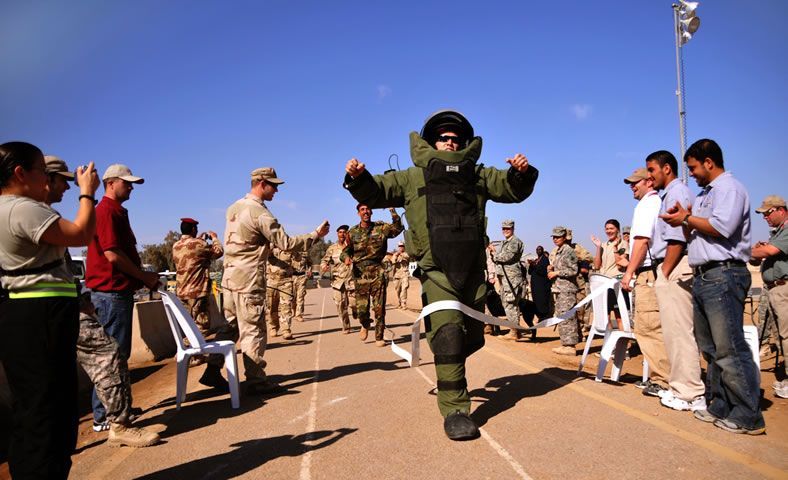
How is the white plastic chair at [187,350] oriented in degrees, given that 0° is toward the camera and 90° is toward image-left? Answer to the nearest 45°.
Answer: approximately 270°

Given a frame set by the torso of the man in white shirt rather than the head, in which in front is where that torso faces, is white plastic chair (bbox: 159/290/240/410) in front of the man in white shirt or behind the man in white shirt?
in front

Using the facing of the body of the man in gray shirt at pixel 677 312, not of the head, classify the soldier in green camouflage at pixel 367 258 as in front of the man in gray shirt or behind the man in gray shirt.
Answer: in front

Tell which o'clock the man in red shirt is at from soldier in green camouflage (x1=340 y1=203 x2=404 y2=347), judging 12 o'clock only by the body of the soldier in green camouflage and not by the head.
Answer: The man in red shirt is roughly at 1 o'clock from the soldier in green camouflage.

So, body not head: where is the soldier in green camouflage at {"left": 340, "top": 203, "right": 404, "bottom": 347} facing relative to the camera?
toward the camera

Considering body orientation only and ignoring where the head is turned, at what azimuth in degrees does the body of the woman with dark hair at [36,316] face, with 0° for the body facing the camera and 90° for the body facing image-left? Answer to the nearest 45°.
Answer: approximately 270°

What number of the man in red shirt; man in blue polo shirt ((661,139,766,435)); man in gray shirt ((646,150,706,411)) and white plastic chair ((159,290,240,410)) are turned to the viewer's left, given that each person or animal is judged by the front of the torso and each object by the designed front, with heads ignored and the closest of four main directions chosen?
2

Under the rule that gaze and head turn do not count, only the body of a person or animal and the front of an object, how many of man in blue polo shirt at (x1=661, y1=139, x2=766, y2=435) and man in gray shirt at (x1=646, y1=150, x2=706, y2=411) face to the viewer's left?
2

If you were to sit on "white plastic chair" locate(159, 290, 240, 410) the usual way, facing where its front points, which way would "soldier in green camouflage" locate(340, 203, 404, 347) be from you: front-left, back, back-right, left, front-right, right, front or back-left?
front-left

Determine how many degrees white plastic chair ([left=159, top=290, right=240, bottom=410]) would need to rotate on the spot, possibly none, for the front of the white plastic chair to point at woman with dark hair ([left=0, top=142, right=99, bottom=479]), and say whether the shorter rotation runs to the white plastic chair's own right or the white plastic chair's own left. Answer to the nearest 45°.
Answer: approximately 90° to the white plastic chair's own right

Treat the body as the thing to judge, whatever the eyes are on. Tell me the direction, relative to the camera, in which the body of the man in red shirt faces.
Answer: to the viewer's right

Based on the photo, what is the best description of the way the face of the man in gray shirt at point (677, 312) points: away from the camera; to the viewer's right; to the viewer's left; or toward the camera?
to the viewer's left

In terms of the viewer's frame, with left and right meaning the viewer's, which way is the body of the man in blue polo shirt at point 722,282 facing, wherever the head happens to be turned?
facing to the left of the viewer

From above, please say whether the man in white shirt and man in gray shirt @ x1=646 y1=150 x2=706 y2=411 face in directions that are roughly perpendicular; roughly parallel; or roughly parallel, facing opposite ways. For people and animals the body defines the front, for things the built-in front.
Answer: roughly parallel

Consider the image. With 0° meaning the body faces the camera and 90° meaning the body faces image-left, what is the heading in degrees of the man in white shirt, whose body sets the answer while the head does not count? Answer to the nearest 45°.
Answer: approximately 90°

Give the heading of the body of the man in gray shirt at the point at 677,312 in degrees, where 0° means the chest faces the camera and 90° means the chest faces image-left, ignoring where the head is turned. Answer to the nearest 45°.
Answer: approximately 90°

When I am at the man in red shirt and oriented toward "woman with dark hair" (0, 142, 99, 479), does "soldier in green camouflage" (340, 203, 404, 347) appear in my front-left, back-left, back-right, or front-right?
back-left
